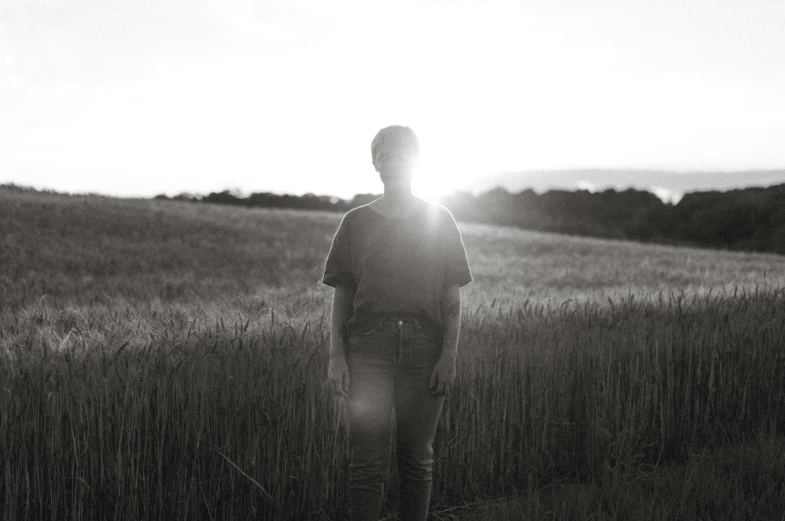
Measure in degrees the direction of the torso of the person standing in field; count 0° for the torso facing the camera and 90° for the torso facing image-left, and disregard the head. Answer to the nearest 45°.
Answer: approximately 0°
